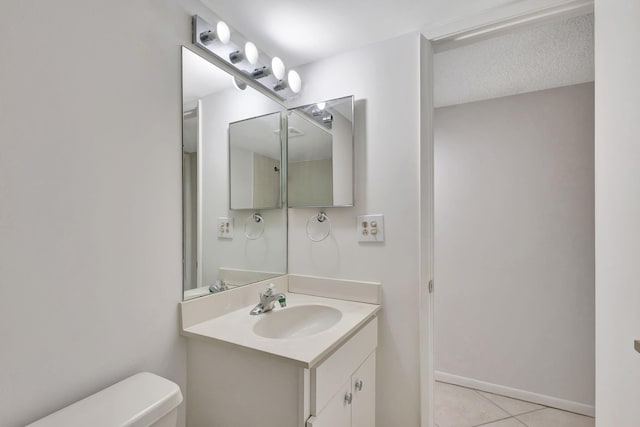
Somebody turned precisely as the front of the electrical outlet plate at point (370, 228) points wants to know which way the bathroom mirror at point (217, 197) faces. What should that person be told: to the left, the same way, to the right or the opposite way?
to the left

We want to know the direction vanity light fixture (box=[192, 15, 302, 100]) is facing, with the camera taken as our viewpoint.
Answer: facing the viewer and to the right of the viewer

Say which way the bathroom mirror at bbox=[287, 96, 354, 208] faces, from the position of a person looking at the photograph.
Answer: facing the viewer and to the left of the viewer

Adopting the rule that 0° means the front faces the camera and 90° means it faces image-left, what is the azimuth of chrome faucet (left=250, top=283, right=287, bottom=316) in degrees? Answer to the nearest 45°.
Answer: approximately 315°

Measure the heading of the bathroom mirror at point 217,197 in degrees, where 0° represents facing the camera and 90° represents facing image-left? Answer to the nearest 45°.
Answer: approximately 315°

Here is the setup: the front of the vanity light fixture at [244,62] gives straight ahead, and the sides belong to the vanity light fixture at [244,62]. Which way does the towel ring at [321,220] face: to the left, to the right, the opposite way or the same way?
to the right

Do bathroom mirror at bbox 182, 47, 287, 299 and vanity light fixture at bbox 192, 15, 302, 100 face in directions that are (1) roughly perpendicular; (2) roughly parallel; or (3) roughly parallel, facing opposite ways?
roughly parallel

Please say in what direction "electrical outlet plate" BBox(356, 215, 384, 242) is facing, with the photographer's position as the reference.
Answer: facing the viewer
